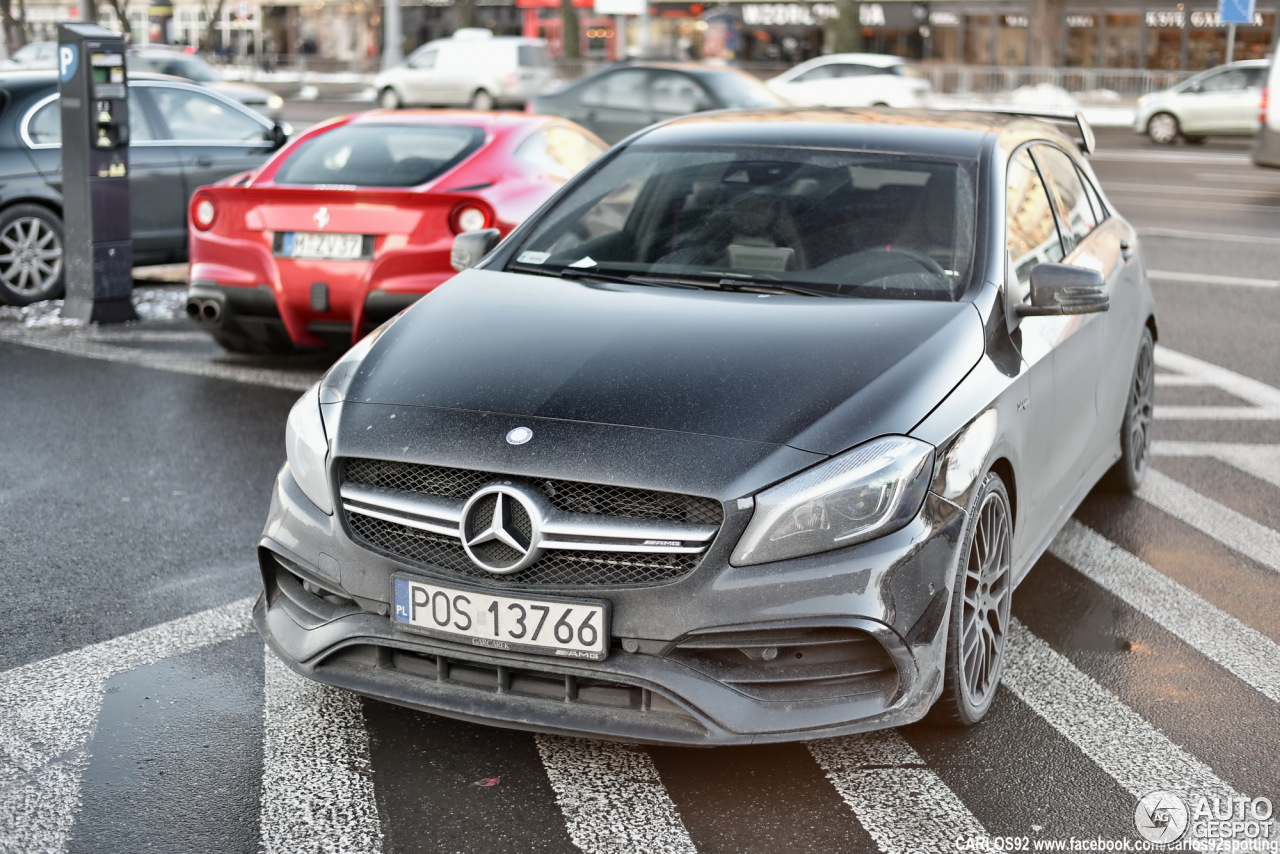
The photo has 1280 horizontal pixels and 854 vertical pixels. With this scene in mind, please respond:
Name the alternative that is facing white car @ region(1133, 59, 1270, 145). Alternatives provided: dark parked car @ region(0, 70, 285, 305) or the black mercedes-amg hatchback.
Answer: the dark parked car

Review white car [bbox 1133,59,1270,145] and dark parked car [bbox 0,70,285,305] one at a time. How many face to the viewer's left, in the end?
1

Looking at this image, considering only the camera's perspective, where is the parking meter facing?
facing the viewer and to the right of the viewer

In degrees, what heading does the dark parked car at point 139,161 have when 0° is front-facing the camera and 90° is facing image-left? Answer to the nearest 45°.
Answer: approximately 225°

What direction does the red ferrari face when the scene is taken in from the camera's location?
facing away from the viewer and to the right of the viewer

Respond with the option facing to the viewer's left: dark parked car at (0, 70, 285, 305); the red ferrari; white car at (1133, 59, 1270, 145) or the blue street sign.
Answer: the white car

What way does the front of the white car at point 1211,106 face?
to the viewer's left

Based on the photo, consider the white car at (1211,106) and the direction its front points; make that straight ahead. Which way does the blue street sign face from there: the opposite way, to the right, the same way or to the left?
to the left

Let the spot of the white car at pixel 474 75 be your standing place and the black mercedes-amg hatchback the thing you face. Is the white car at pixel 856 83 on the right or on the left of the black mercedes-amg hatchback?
left

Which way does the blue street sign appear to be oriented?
toward the camera

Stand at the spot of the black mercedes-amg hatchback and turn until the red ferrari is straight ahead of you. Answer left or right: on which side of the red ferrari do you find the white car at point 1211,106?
right

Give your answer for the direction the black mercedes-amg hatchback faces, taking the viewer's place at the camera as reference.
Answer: facing the viewer and to the left of the viewer

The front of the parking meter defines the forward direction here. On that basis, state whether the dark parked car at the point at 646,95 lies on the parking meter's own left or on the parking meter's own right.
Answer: on the parking meter's own left

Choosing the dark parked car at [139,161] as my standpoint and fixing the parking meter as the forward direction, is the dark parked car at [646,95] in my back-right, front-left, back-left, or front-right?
back-left
